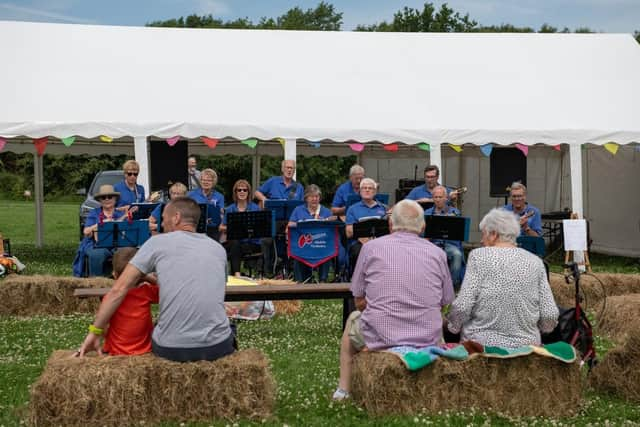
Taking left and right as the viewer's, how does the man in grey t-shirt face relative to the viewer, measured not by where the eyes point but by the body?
facing away from the viewer

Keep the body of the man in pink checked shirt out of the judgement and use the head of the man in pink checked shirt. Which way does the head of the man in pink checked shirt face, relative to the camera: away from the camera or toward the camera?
away from the camera

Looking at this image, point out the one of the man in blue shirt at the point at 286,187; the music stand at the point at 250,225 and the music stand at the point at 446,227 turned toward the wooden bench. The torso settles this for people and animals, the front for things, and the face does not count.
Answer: the man in blue shirt

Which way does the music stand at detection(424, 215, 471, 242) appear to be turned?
away from the camera

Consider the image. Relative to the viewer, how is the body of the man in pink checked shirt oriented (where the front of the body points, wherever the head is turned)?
away from the camera

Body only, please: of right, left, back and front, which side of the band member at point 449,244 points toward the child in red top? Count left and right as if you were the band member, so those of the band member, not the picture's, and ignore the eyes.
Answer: front

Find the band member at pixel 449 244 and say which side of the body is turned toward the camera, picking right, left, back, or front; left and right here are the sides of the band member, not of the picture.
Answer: front

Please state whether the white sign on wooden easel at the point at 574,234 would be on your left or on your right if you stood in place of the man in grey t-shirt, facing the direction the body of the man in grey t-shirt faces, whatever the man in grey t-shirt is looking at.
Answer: on your right

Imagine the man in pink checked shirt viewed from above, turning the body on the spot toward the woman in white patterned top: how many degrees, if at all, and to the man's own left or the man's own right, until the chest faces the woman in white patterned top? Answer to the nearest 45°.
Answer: approximately 90° to the man's own right

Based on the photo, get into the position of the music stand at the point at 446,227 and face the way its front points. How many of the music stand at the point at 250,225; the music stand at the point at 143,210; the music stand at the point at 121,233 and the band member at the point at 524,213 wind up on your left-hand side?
3

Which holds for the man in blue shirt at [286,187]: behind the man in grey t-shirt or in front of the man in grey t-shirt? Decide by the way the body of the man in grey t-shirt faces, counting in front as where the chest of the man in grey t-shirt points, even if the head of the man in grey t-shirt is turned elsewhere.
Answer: in front

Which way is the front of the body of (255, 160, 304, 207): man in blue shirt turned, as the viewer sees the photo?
toward the camera

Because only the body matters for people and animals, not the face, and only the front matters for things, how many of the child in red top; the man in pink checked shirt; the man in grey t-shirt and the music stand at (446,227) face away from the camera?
4

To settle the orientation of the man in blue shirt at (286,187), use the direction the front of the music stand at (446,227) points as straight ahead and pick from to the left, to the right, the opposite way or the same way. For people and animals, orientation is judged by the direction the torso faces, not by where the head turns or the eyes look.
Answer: the opposite way

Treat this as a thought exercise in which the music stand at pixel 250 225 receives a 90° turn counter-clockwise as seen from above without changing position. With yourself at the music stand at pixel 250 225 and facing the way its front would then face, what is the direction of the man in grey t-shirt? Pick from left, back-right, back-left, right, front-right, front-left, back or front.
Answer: left

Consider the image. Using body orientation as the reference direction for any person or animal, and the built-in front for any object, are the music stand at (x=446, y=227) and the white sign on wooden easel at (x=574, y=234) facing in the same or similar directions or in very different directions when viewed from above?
very different directions

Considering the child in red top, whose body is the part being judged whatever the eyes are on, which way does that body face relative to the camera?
away from the camera

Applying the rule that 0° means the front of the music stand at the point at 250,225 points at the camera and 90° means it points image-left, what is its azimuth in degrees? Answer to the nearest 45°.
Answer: approximately 180°

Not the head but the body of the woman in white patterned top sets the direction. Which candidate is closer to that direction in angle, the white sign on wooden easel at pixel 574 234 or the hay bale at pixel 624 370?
the white sign on wooden easel

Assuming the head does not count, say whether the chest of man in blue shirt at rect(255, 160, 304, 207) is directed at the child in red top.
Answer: yes
